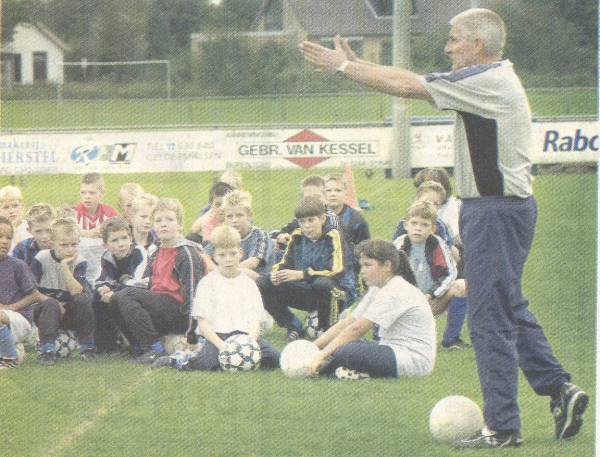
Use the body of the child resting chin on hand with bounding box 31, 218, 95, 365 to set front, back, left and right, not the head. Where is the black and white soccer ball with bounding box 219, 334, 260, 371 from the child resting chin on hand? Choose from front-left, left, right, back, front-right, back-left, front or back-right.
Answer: front-left

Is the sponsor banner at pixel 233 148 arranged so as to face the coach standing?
yes

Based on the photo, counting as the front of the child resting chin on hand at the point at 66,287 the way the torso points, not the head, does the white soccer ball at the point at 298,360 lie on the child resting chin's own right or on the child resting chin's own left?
on the child resting chin's own left

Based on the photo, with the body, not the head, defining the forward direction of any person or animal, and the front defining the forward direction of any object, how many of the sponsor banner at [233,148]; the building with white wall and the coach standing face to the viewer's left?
1

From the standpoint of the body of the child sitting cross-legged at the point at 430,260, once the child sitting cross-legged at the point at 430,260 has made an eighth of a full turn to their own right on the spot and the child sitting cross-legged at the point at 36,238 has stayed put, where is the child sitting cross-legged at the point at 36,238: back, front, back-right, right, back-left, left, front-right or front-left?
front-right

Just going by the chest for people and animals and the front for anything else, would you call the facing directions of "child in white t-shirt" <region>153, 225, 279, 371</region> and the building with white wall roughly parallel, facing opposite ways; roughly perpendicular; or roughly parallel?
roughly parallel

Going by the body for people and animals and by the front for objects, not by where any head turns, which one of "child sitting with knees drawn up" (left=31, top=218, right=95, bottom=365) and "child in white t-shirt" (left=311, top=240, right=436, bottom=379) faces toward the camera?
the child sitting with knees drawn up

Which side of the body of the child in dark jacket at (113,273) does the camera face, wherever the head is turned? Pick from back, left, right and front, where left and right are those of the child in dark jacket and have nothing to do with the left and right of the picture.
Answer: front

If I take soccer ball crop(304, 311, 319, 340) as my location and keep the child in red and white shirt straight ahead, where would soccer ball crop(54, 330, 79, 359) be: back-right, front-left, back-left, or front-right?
front-left

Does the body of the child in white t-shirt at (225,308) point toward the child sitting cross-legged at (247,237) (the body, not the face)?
no

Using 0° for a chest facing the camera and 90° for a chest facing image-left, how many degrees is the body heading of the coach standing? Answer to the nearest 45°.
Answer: approximately 90°

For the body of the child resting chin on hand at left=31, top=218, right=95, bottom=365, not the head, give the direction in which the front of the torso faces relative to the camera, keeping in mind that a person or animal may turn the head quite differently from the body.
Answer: toward the camera

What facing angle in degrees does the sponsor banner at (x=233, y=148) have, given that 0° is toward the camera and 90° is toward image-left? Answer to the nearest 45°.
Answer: approximately 0°

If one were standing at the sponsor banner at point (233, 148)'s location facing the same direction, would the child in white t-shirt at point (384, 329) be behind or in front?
in front

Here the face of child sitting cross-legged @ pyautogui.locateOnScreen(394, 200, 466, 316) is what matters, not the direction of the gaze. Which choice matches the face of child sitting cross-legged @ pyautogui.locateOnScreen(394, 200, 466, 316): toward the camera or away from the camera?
toward the camera
